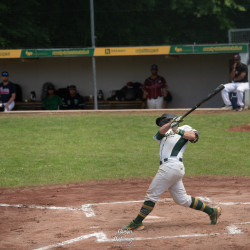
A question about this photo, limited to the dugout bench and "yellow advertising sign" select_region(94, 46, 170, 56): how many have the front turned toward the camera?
2

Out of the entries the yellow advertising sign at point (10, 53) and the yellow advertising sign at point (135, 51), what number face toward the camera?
2

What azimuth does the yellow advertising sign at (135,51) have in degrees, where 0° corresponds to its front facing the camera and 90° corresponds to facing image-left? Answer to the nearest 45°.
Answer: approximately 0°

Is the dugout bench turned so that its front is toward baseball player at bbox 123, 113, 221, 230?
yes

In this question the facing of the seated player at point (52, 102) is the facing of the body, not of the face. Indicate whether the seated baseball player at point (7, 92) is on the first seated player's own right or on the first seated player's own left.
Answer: on the first seated player's own right

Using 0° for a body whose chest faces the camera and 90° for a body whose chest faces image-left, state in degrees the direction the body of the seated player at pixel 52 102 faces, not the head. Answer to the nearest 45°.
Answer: approximately 0°

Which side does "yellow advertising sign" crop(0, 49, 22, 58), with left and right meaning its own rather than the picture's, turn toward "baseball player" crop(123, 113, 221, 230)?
front

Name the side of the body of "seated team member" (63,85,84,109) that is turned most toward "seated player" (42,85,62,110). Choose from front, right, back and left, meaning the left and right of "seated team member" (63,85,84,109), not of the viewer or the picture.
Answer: right
